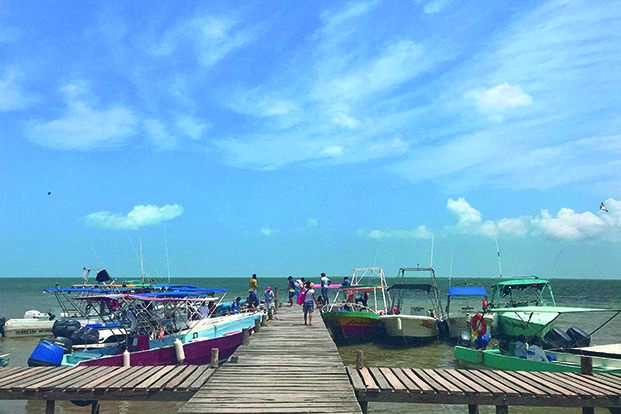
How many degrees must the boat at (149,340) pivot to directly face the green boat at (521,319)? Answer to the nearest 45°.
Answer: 0° — it already faces it

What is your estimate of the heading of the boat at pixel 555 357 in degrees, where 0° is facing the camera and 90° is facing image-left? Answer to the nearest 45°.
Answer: approximately 90°

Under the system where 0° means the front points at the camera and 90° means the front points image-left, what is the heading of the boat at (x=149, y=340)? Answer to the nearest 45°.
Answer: approximately 270°

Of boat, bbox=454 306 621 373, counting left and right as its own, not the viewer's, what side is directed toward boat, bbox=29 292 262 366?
front

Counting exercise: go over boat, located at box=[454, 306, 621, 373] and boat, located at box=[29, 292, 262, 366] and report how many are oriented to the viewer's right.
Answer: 1
